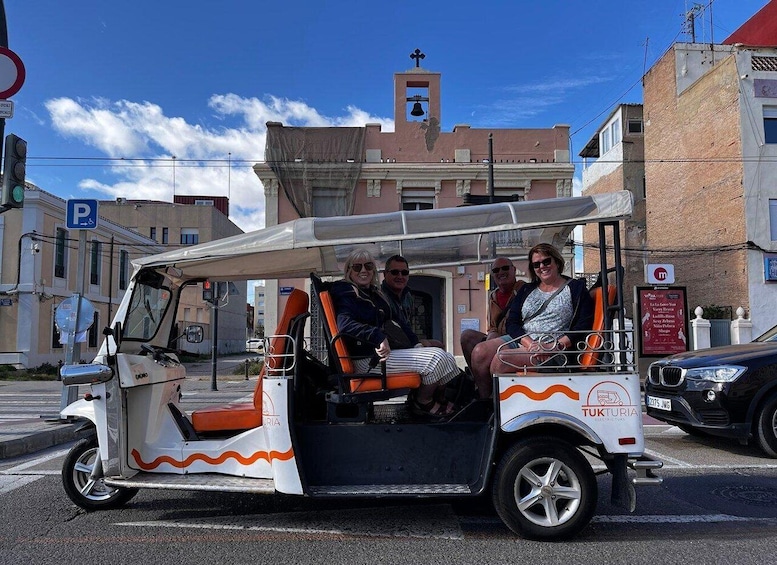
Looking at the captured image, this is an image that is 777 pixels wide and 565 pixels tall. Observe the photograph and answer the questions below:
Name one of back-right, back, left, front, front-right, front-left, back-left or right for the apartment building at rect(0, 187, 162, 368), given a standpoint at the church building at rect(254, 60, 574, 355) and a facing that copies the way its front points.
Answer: right

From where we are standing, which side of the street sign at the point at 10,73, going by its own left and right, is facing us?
front

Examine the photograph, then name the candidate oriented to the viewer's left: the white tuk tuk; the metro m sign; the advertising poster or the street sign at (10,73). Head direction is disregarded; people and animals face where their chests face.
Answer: the white tuk tuk

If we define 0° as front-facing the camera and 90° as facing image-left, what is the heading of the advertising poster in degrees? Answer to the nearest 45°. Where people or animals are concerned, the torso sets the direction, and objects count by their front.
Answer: approximately 0°

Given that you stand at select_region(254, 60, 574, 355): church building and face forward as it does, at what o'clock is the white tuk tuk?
The white tuk tuk is roughly at 12 o'clock from the church building.

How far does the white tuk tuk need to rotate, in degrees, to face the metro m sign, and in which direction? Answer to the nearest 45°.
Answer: approximately 135° to its right

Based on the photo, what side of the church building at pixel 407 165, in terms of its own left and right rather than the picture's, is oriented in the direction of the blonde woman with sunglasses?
front

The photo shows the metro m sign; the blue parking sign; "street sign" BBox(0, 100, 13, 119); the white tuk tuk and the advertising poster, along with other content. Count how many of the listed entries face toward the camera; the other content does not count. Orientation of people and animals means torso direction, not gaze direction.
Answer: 4

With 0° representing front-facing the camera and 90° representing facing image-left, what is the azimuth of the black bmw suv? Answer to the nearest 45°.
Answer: approximately 45°

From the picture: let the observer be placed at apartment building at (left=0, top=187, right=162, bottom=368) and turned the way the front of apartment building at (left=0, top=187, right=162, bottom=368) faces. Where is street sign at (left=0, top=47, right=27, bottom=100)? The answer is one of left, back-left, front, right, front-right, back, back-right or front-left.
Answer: front-right

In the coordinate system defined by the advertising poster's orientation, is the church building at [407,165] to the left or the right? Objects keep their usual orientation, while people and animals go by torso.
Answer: on its right

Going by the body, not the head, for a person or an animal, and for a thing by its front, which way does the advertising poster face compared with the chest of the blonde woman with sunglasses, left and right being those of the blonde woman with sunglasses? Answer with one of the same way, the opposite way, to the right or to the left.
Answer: to the right

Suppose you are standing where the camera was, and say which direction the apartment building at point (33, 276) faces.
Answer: facing the viewer and to the right of the viewer
